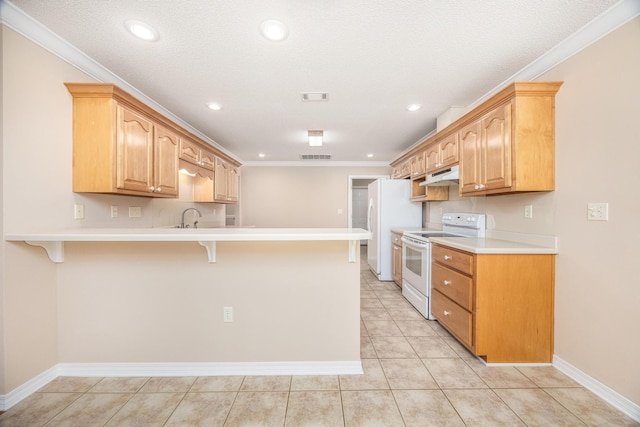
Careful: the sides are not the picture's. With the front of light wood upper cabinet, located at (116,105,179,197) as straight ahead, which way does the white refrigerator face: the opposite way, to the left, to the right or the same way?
the opposite way

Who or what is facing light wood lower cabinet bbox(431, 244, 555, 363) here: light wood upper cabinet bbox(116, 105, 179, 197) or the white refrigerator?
the light wood upper cabinet

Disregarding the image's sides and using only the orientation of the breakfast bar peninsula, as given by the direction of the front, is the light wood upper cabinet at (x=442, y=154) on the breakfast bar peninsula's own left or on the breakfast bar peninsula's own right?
on the breakfast bar peninsula's own left

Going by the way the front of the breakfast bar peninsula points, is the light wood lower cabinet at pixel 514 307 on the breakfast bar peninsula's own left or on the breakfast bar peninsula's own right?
on the breakfast bar peninsula's own left

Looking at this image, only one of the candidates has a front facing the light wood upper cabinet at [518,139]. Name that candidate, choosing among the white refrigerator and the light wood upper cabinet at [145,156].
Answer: the light wood upper cabinet at [145,156]

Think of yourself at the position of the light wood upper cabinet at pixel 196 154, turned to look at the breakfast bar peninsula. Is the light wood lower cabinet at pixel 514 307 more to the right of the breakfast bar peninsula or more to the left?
left

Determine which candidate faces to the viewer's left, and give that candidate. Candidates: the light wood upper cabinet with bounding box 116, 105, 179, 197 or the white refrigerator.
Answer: the white refrigerator

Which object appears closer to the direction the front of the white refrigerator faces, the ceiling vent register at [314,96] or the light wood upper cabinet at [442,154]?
the ceiling vent register

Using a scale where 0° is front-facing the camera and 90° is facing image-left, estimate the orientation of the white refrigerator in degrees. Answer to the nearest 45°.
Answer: approximately 90°
